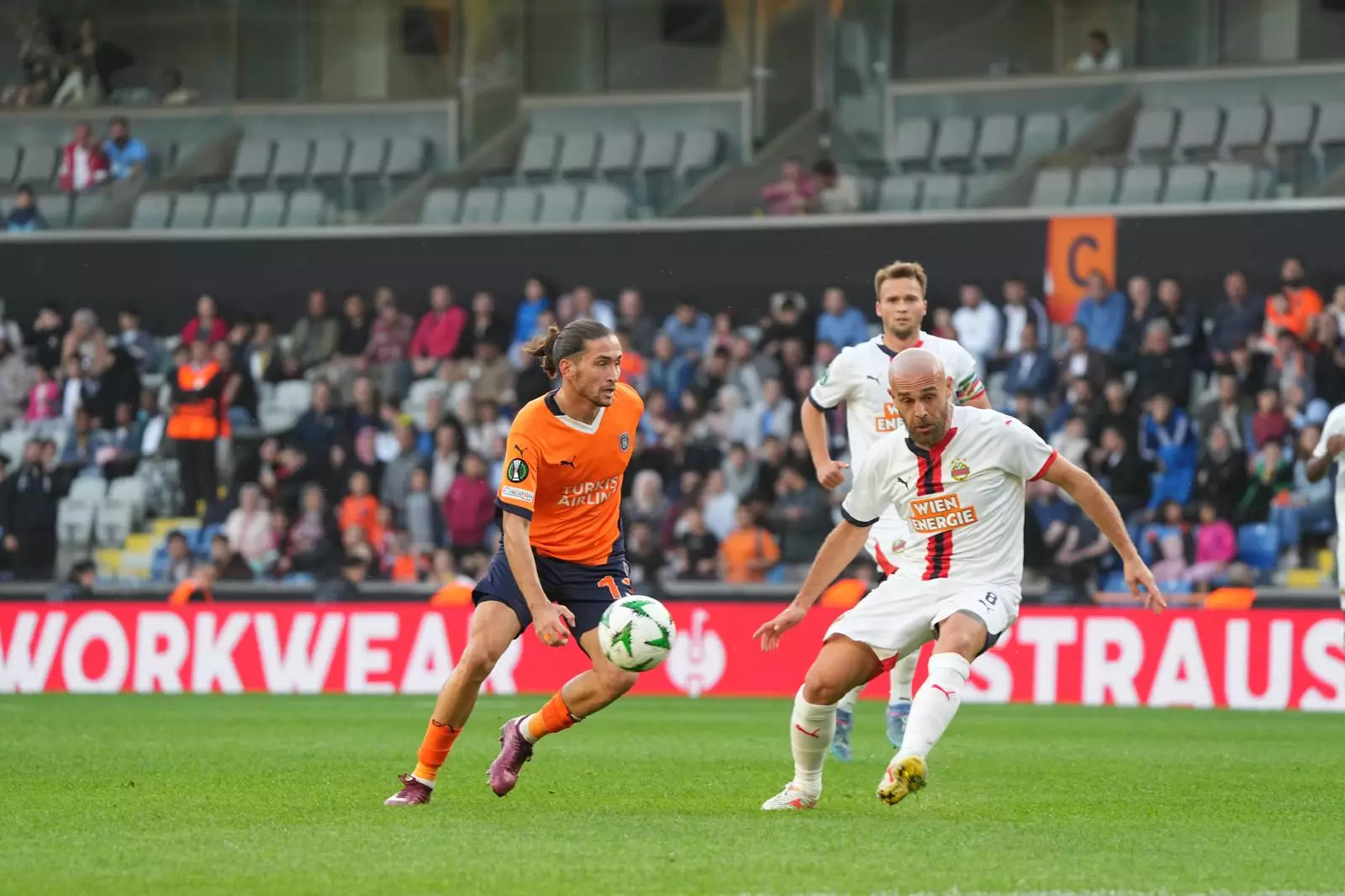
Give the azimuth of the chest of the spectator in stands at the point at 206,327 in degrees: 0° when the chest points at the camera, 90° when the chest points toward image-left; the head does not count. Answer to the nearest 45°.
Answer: approximately 0°

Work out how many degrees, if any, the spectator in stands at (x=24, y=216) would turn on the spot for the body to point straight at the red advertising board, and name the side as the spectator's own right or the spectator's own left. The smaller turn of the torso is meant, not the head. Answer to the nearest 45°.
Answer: approximately 45° to the spectator's own left

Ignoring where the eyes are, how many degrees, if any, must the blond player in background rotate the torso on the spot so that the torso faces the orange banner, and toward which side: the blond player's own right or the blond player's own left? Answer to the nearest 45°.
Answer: approximately 180°

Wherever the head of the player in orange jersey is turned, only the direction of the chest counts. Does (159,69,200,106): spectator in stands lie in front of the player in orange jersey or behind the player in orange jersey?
behind

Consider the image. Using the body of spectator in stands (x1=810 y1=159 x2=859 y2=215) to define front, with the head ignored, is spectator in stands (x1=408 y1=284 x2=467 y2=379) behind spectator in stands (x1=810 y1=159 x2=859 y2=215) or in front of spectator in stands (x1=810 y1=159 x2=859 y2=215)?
in front

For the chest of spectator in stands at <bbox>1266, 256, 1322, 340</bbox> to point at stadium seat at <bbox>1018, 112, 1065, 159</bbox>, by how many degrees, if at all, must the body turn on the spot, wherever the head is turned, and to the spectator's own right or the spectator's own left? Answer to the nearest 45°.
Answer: approximately 135° to the spectator's own right

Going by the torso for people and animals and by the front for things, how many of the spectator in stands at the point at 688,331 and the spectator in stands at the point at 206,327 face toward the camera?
2

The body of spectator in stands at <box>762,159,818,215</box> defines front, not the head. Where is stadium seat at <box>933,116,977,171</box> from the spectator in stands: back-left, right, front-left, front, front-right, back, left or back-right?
left

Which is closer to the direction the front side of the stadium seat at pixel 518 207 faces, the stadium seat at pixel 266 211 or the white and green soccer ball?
the white and green soccer ball

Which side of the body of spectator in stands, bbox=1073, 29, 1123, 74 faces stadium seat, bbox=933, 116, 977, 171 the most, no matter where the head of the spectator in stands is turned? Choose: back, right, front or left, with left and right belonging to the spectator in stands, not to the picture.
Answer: front
